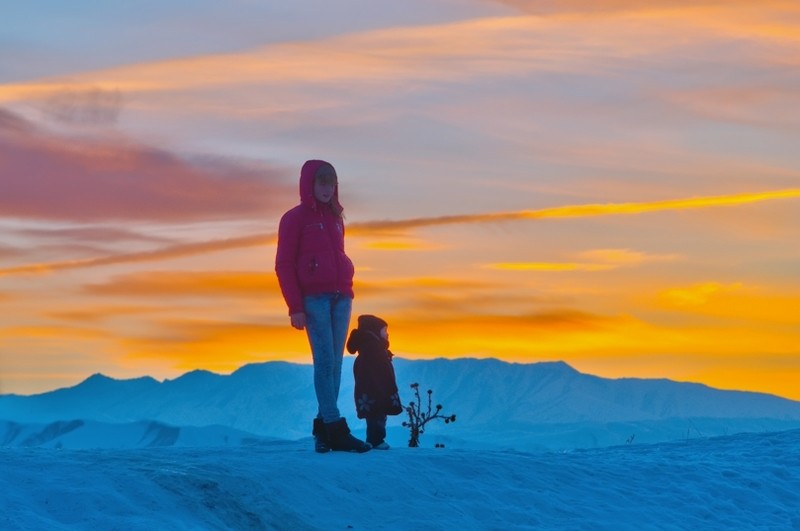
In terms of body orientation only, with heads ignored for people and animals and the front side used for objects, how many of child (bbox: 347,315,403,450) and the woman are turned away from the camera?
0

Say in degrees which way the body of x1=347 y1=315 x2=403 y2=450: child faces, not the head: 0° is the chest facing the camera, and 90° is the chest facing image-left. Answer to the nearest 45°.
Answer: approximately 270°

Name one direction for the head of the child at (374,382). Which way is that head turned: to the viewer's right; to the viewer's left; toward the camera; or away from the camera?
to the viewer's right

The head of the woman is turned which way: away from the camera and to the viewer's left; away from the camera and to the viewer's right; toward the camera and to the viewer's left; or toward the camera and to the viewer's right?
toward the camera and to the viewer's right

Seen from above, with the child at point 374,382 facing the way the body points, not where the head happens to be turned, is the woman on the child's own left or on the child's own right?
on the child's own right

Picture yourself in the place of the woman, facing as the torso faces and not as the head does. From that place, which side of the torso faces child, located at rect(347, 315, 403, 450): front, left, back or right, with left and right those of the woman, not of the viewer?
left

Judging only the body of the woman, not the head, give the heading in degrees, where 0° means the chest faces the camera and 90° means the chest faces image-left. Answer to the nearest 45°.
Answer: approximately 315°
